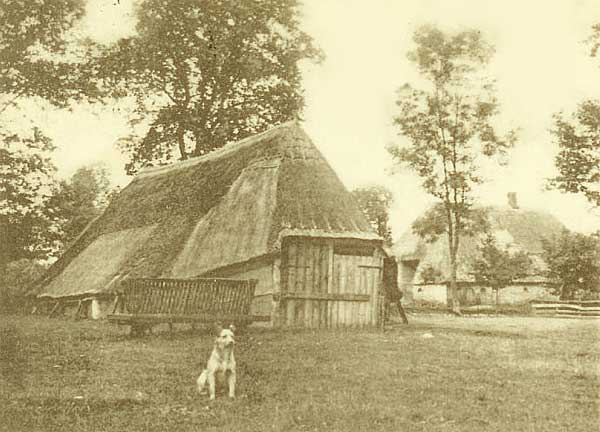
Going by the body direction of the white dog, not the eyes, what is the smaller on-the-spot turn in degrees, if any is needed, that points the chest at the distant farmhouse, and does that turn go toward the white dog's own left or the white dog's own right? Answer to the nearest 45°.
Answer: approximately 90° to the white dog's own left

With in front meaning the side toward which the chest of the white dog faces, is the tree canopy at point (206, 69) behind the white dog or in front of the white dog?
behind

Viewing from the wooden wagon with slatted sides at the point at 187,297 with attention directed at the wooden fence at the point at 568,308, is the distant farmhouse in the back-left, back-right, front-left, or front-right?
front-left

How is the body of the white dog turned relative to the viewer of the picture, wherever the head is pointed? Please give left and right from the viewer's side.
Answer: facing the viewer and to the right of the viewer

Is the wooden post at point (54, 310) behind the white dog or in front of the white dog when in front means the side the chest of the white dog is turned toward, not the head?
behind

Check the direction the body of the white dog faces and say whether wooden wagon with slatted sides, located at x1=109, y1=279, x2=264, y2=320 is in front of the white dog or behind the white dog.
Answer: behind

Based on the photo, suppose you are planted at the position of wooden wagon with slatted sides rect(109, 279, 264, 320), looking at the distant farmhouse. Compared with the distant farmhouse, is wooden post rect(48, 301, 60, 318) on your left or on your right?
left

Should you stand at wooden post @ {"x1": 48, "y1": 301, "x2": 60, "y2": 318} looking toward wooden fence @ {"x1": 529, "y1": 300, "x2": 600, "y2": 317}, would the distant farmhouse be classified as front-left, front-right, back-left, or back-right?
front-left
